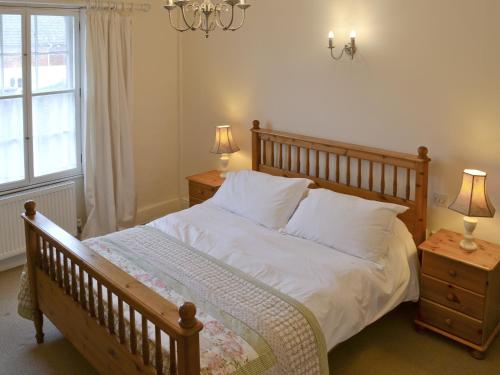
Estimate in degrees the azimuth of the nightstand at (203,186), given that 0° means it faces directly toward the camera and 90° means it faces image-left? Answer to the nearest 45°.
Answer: approximately 45°

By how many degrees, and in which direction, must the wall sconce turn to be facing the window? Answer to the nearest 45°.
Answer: approximately 45° to its right

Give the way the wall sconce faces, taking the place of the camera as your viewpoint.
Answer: facing the viewer and to the left of the viewer

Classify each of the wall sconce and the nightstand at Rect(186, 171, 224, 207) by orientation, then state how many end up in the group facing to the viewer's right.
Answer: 0

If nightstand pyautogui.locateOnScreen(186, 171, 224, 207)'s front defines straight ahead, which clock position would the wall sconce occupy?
The wall sconce is roughly at 9 o'clock from the nightstand.

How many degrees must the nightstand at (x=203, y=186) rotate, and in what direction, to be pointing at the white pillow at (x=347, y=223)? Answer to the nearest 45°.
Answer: approximately 90° to its left

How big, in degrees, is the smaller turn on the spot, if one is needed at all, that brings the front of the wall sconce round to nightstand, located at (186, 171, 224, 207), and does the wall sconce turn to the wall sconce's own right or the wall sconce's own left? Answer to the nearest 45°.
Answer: approximately 90° to the wall sconce's own right

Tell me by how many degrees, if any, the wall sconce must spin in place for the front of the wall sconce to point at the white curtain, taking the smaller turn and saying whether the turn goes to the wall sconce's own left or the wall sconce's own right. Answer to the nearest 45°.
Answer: approximately 45° to the wall sconce's own right

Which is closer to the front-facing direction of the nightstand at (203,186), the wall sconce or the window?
the window

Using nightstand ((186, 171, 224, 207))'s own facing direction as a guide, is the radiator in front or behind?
in front

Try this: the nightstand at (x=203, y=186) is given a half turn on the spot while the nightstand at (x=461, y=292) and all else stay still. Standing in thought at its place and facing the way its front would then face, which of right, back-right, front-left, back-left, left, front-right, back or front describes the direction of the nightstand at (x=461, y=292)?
right

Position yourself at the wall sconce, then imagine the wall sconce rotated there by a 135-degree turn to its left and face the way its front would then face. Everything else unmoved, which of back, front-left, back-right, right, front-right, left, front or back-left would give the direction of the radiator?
back

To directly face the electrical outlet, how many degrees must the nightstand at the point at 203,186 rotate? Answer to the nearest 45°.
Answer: approximately 90° to its left
